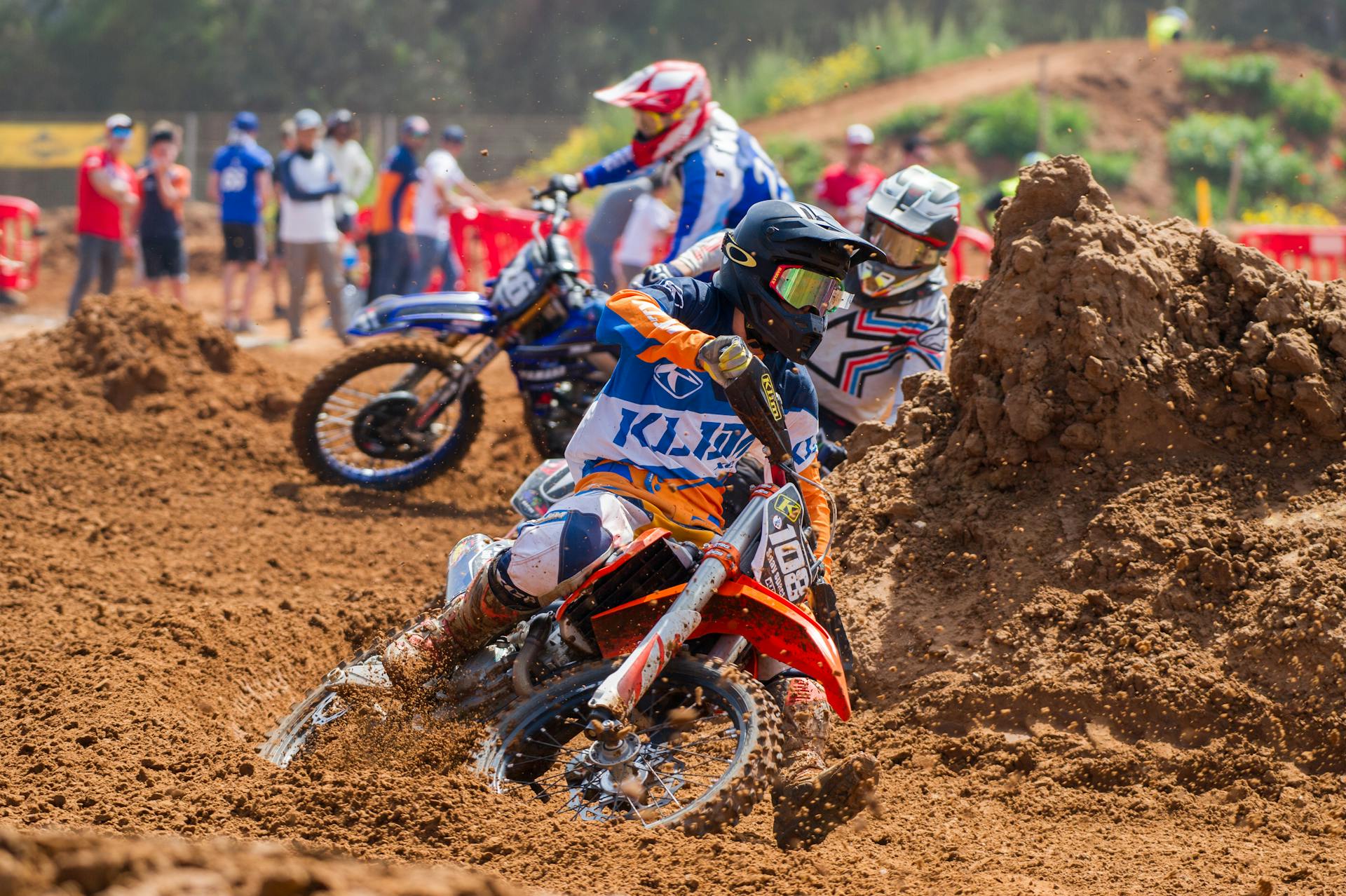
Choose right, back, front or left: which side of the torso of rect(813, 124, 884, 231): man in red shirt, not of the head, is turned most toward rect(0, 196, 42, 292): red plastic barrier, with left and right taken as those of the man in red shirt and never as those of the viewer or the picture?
right

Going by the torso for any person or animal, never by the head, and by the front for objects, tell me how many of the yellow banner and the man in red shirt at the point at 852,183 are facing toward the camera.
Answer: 2

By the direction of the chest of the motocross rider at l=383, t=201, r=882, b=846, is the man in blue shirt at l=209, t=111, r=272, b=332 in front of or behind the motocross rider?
behind

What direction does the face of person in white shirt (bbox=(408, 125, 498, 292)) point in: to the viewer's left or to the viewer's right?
to the viewer's right

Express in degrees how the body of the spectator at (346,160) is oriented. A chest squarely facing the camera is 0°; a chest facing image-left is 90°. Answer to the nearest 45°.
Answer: approximately 45°

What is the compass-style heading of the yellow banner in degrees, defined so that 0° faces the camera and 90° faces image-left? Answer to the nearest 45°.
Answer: approximately 0°
